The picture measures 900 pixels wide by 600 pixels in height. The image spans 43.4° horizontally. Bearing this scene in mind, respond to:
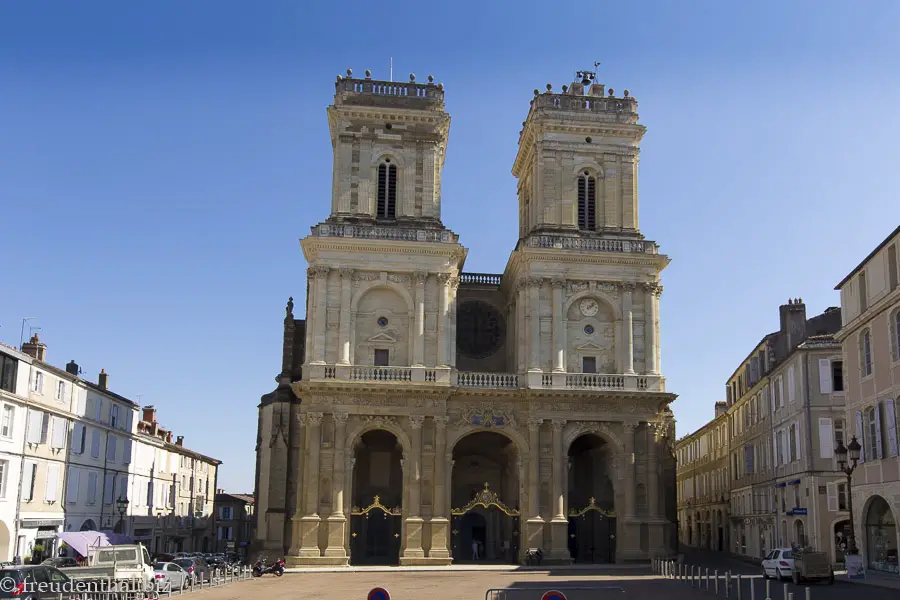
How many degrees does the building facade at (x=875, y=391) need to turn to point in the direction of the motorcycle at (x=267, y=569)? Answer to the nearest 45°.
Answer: approximately 45° to its right

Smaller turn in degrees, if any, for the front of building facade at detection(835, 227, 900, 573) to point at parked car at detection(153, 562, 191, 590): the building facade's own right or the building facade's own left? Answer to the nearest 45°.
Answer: approximately 45° to the building facade's own right

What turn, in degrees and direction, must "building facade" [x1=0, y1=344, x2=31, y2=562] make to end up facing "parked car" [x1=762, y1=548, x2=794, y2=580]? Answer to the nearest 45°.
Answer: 0° — it already faces it

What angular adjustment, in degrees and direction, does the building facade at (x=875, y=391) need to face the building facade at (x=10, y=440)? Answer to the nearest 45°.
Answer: approximately 45° to its right

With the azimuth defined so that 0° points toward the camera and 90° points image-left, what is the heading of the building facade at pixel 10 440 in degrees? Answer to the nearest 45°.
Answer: approximately 315°

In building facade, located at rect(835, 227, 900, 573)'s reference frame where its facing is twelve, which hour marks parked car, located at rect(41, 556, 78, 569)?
The parked car is roughly at 1 o'clock from the building facade.

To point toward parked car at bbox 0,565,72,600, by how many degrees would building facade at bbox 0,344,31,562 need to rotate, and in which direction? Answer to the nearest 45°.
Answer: approximately 45° to its right

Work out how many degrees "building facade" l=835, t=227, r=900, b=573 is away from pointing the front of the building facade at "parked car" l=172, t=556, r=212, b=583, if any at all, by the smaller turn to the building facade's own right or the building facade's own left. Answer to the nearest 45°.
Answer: approximately 45° to the building facade's own right

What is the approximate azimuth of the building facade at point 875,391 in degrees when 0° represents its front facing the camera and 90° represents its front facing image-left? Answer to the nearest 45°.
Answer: approximately 45°
